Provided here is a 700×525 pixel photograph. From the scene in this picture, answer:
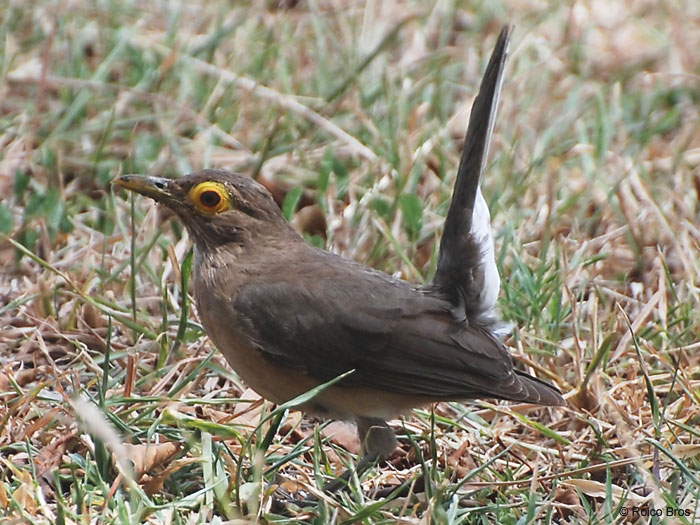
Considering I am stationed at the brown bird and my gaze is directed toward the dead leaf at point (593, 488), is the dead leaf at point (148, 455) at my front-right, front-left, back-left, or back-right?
back-right

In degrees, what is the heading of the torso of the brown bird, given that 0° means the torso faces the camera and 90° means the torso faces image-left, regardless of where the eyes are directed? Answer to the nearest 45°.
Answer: approximately 90°

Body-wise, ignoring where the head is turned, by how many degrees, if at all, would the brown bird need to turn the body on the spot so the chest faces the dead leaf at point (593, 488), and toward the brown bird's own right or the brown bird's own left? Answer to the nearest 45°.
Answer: approximately 135° to the brown bird's own left

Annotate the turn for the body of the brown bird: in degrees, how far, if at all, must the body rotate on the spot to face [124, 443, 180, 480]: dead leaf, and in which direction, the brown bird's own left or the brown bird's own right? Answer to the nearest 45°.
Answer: approximately 45° to the brown bird's own left
